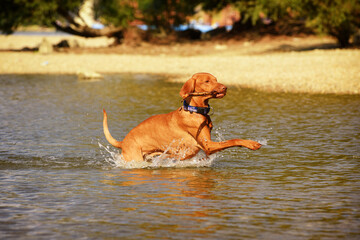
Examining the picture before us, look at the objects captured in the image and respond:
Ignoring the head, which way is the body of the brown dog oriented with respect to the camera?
to the viewer's right
